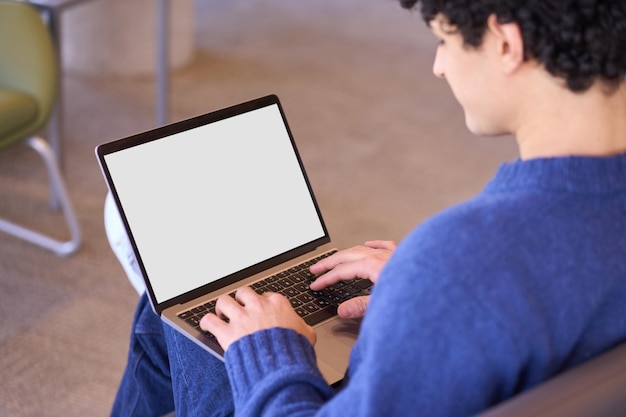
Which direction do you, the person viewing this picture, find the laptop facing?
facing the viewer and to the right of the viewer

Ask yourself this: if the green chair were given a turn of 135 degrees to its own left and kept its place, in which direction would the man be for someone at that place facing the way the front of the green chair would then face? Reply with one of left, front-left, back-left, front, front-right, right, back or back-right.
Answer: right

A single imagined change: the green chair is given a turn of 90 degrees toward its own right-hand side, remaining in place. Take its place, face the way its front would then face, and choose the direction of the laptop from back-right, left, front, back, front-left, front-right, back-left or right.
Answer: back-left

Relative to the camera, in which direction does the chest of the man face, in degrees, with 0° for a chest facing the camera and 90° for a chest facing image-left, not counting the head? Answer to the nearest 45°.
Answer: approximately 135°

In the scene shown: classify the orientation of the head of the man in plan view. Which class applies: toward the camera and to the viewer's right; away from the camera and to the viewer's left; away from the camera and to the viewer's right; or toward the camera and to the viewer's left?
away from the camera and to the viewer's left
